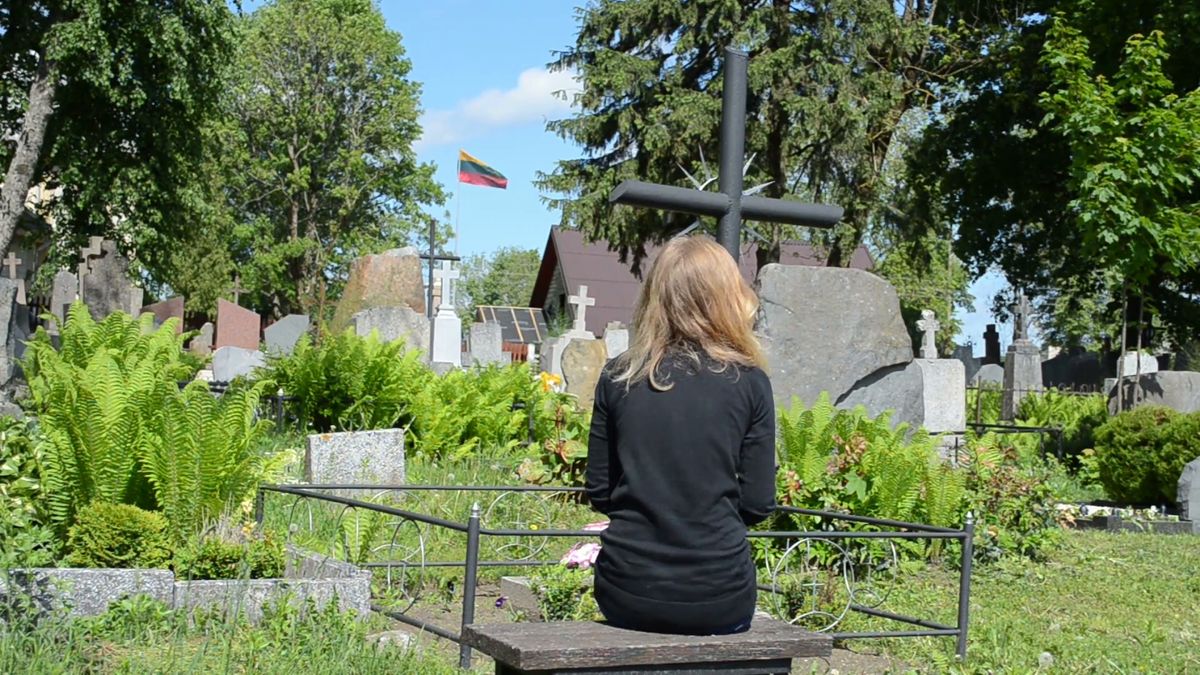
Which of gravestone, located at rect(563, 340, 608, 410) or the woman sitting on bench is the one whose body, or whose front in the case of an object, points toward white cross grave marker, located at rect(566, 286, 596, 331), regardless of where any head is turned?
the woman sitting on bench

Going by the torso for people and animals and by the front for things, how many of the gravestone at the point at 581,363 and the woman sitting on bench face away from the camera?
1

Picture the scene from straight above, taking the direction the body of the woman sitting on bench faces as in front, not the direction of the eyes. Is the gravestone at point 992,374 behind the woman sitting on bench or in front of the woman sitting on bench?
in front

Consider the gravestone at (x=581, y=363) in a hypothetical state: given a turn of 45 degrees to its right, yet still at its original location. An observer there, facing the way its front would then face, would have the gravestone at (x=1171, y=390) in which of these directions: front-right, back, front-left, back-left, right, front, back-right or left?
back-left

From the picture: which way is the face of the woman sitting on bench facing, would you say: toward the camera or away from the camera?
away from the camera

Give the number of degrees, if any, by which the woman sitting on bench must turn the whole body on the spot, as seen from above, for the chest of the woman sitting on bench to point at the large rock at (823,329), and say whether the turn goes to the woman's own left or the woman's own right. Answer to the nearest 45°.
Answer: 0° — they already face it

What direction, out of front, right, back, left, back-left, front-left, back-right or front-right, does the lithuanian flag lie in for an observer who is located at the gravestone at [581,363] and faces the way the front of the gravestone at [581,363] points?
back

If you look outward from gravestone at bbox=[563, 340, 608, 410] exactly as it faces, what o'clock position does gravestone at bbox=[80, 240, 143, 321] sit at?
gravestone at bbox=[80, 240, 143, 321] is roughly at 4 o'clock from gravestone at bbox=[563, 340, 608, 410].

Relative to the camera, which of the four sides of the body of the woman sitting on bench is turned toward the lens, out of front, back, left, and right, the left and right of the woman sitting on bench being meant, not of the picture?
back

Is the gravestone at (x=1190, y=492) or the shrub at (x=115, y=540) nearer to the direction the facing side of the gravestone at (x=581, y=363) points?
the shrub

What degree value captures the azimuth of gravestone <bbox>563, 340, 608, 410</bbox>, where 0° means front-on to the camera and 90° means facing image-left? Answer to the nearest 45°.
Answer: approximately 0°

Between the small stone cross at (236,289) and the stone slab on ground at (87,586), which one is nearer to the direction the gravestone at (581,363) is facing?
the stone slab on ground

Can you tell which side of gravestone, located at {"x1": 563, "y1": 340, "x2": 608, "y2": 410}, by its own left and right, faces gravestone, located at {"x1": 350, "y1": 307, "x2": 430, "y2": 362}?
right

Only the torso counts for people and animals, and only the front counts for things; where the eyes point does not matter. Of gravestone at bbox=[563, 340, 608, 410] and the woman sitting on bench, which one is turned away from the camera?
the woman sitting on bench
